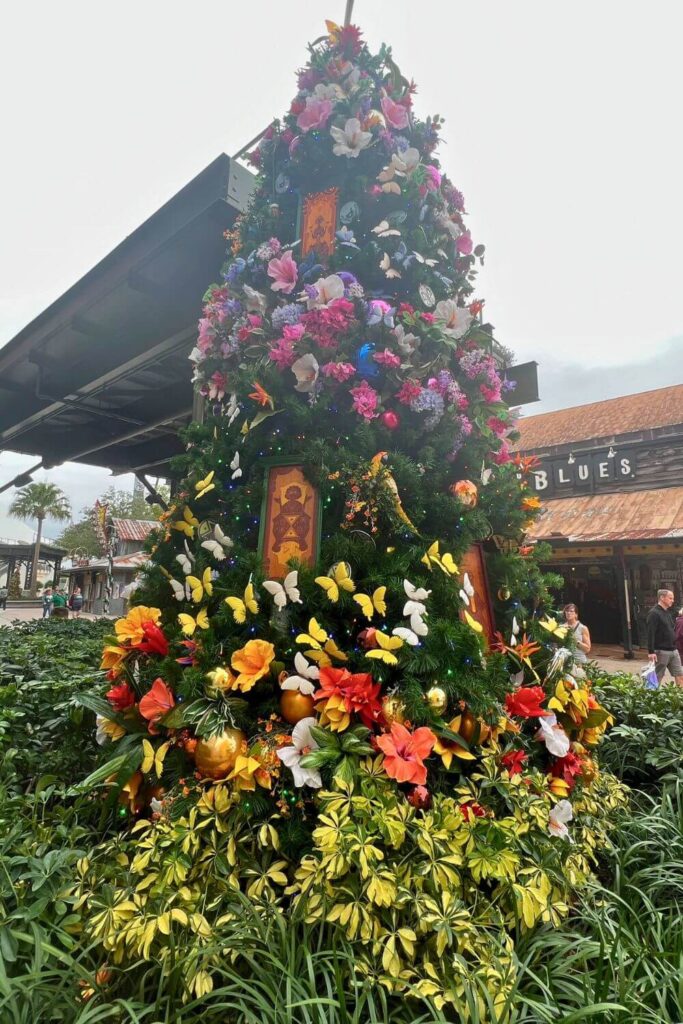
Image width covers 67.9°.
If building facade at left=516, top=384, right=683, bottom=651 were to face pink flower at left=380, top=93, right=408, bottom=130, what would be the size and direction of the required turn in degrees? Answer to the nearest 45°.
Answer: approximately 45° to its left

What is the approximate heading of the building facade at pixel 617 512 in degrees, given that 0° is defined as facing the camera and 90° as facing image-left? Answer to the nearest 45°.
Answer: approximately 45°

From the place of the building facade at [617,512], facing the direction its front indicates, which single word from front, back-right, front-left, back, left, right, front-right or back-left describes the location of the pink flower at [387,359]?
front-left

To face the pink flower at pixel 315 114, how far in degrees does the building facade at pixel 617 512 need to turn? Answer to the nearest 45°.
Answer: approximately 45° to its left

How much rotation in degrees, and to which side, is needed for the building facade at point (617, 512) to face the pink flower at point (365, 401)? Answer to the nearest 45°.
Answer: approximately 45° to its left
